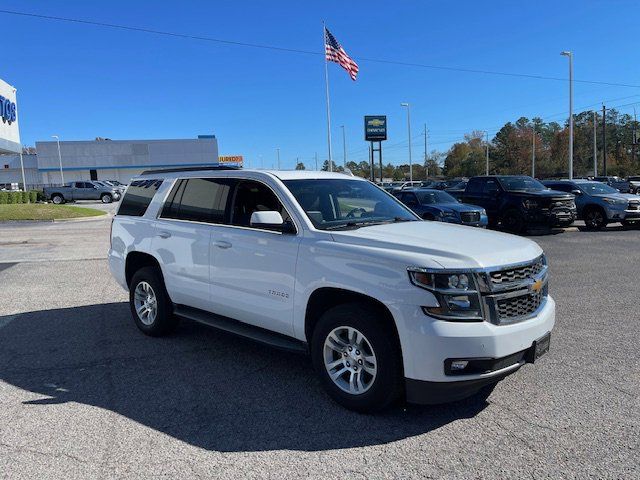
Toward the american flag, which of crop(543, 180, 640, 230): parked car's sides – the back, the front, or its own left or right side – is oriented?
back

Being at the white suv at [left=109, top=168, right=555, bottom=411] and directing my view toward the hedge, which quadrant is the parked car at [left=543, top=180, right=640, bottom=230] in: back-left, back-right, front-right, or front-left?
front-right

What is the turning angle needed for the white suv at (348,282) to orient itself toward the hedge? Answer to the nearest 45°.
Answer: approximately 180°

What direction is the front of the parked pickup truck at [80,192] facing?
to the viewer's right

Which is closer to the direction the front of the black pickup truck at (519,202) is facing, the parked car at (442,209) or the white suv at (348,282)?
the white suv

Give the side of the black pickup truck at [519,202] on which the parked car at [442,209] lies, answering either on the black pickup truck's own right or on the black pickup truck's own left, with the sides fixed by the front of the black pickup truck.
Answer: on the black pickup truck's own right

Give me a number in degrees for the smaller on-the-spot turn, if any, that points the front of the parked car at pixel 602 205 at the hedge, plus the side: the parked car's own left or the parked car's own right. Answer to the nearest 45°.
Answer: approximately 135° to the parked car's own right

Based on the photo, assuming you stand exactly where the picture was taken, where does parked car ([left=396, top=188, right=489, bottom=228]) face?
facing the viewer and to the right of the viewer

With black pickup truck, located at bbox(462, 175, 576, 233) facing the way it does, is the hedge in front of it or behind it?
behind

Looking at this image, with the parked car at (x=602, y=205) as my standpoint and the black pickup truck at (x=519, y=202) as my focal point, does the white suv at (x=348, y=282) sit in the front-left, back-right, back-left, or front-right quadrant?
front-left

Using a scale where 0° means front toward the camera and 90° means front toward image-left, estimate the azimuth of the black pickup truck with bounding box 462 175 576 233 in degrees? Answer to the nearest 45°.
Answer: approximately 315°

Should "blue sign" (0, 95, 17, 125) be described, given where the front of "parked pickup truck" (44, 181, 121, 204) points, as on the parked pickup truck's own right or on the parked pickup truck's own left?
on the parked pickup truck's own right
